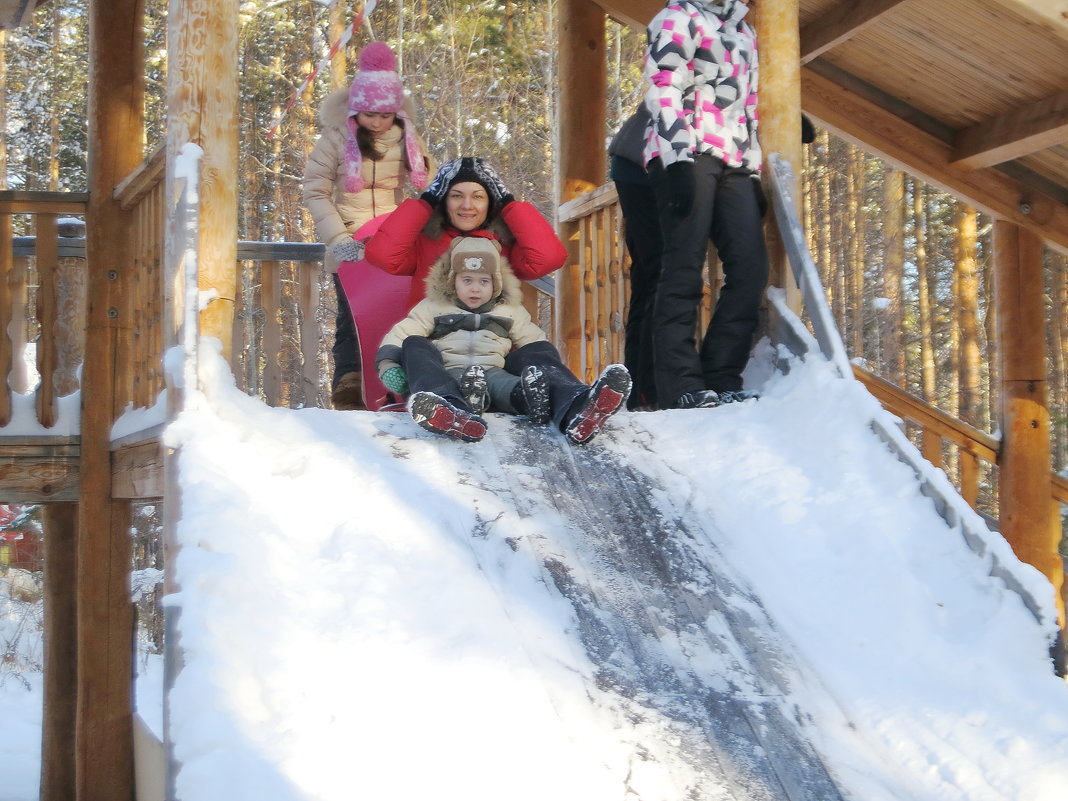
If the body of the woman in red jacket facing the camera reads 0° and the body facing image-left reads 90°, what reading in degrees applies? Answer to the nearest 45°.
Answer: approximately 0°

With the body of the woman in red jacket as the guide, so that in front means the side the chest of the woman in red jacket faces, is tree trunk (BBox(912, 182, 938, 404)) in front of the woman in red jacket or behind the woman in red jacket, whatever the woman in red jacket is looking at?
behind

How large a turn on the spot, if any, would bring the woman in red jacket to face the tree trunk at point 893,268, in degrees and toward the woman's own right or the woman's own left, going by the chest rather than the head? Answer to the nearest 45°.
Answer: approximately 135° to the woman's own left

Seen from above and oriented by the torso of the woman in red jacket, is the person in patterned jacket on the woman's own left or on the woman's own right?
on the woman's own left

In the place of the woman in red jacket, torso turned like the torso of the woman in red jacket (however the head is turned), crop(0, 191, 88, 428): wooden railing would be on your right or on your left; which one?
on your right
